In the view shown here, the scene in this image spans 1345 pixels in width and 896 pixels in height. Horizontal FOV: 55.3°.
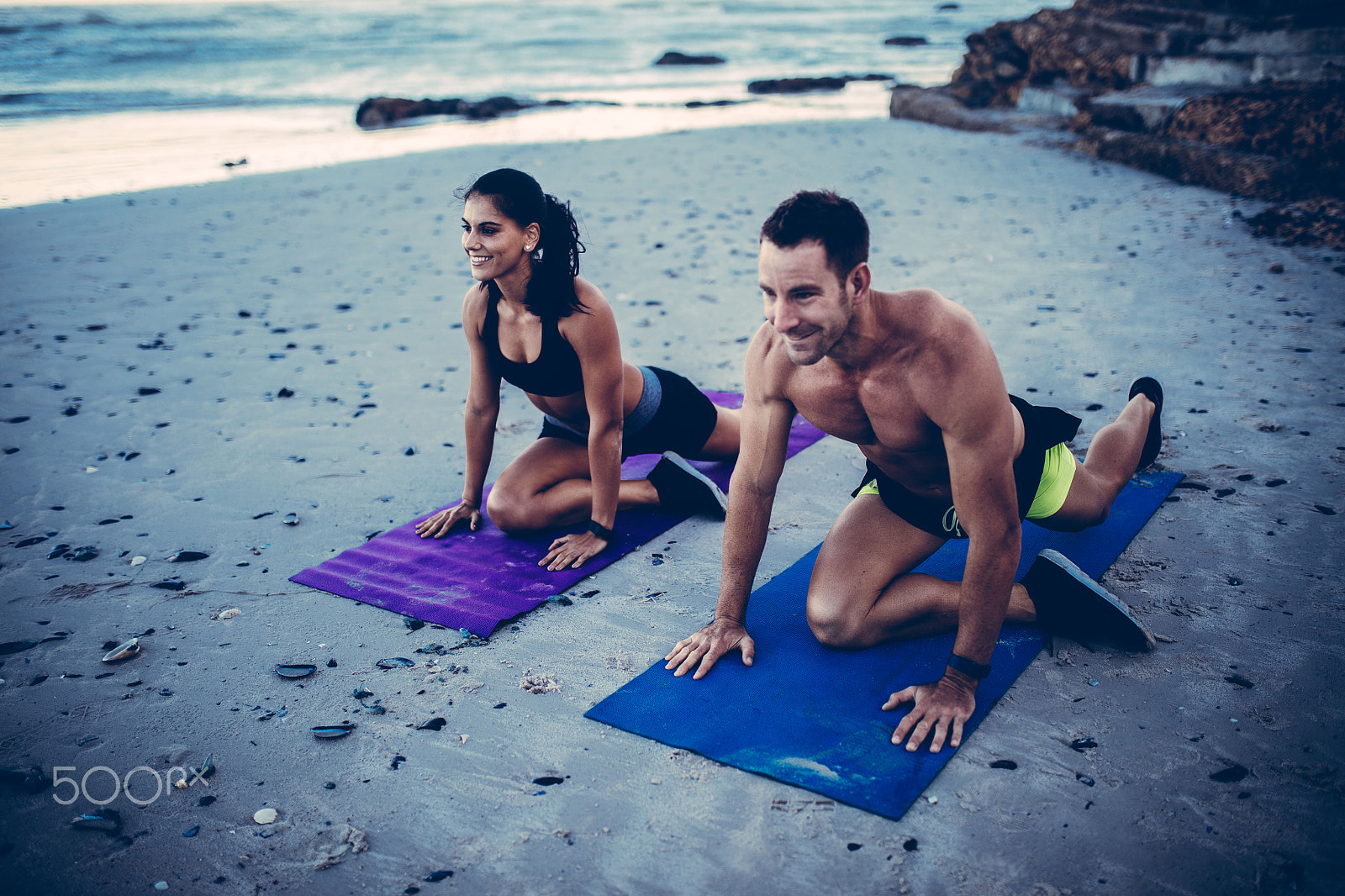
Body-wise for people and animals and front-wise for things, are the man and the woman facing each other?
no

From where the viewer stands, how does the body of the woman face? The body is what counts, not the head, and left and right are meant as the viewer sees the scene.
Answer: facing the viewer and to the left of the viewer

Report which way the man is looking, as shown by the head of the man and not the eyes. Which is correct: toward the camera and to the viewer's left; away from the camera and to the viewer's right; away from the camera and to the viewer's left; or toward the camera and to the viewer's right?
toward the camera and to the viewer's left

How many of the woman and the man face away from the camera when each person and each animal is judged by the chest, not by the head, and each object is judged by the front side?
0

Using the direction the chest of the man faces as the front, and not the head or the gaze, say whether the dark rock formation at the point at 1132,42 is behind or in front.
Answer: behind

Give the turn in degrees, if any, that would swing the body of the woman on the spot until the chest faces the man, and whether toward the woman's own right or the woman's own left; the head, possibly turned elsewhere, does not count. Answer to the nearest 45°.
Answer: approximately 90° to the woman's own left

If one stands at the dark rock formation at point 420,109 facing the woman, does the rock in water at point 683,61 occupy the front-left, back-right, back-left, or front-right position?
back-left

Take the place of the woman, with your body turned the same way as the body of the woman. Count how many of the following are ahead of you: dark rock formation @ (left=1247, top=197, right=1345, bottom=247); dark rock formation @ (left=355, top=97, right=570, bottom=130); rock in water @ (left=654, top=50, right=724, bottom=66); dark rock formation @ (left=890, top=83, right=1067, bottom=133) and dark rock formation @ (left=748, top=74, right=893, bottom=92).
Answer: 0

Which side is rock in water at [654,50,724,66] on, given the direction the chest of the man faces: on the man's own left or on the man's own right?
on the man's own right

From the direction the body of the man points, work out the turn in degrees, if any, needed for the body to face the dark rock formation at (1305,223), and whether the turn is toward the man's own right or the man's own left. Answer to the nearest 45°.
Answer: approximately 180°

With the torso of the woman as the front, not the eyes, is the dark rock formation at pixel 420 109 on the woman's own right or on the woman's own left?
on the woman's own right

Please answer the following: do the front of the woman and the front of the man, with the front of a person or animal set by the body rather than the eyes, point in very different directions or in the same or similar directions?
same or similar directions
